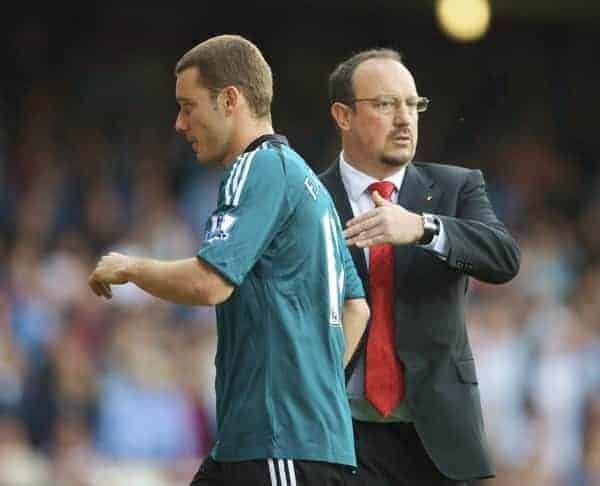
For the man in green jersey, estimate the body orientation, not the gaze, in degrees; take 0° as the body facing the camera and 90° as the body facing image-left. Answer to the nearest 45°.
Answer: approximately 90°

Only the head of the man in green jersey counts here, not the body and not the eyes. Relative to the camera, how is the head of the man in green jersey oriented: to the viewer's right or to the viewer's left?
to the viewer's left

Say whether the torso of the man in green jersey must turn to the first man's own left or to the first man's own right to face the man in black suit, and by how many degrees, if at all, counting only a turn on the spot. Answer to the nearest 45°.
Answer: approximately 135° to the first man's own right
